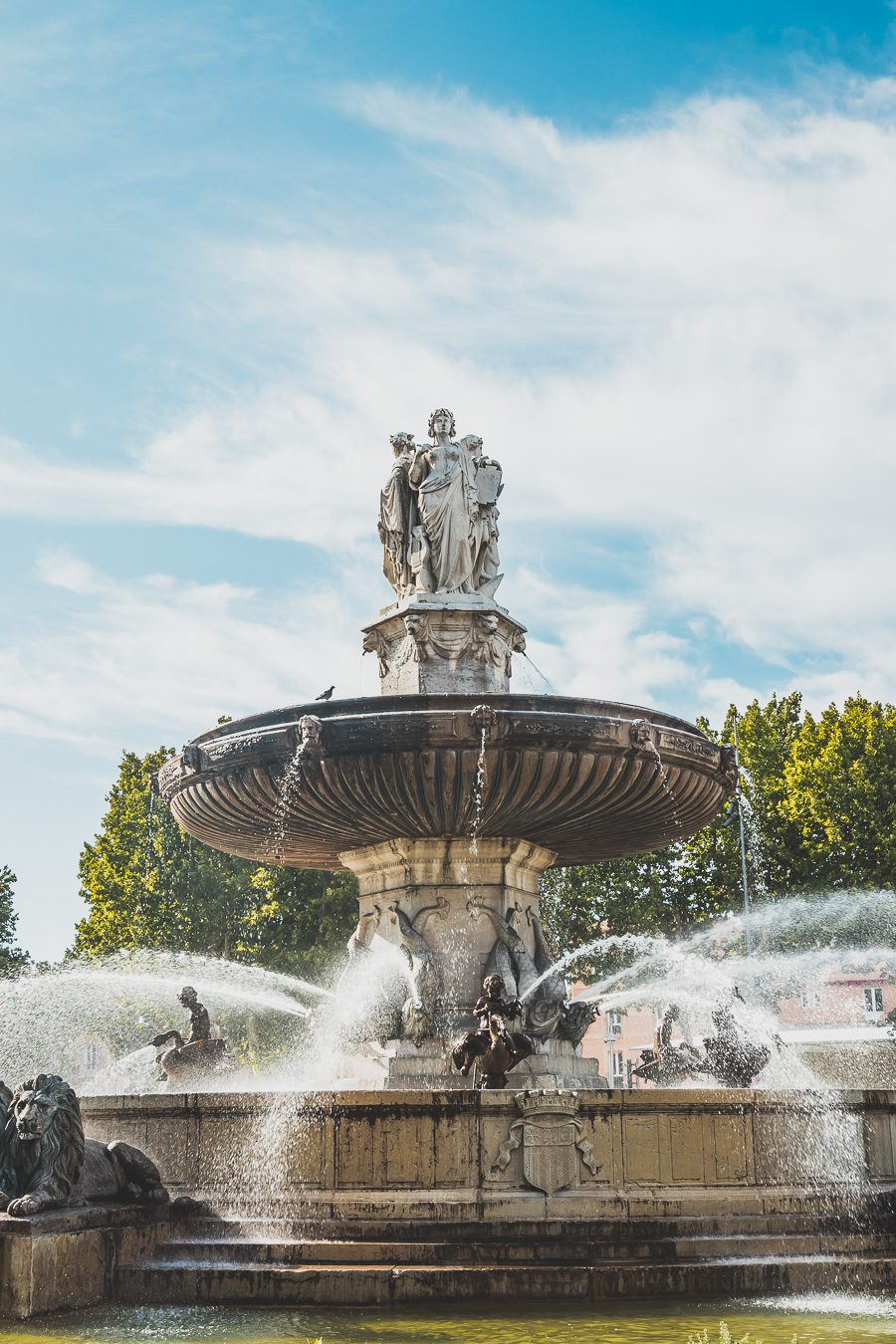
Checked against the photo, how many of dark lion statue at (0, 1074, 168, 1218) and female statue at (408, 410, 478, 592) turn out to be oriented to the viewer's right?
0

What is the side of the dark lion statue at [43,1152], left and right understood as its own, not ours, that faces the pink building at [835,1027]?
back

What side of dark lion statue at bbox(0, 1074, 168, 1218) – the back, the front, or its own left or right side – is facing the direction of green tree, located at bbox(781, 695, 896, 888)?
back

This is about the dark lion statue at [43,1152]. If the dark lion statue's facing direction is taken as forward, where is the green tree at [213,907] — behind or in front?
behind

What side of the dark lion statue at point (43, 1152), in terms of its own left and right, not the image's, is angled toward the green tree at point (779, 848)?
back

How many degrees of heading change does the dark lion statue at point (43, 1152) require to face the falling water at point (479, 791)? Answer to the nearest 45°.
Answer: approximately 180°

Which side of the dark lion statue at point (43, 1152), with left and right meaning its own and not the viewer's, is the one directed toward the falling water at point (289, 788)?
back

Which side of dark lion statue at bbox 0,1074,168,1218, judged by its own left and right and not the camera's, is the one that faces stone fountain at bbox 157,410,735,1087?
back

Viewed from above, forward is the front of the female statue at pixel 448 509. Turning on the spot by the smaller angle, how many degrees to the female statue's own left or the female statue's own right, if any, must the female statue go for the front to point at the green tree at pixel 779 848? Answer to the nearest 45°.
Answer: approximately 180°

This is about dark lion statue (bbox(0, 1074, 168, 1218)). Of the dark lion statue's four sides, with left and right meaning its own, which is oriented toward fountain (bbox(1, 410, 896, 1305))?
back

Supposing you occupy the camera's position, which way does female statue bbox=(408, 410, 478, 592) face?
facing the viewer
